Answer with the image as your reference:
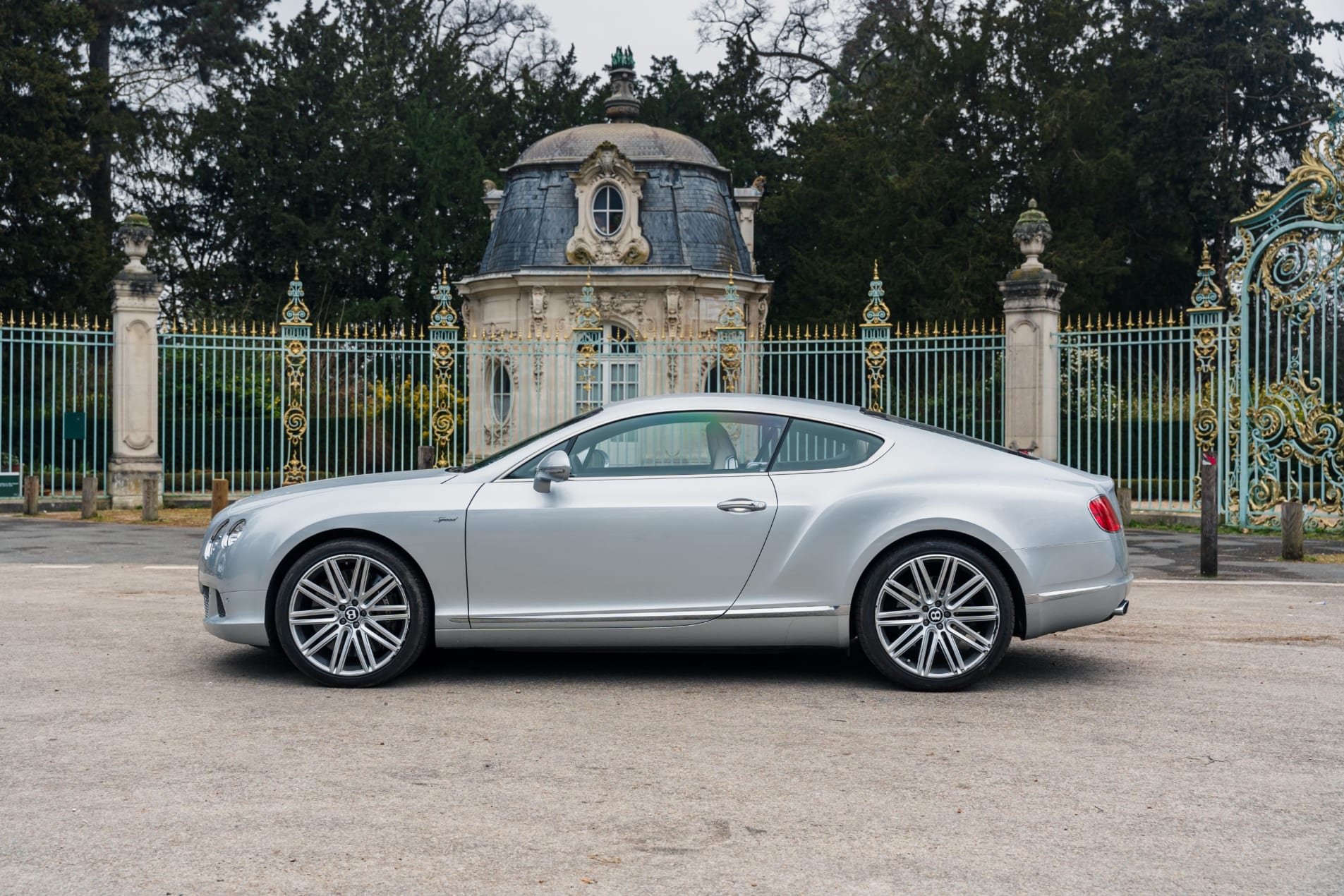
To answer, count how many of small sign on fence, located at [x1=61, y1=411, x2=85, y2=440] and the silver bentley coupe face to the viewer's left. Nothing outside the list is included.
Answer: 1

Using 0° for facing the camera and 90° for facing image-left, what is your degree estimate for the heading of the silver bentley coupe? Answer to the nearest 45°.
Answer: approximately 90°

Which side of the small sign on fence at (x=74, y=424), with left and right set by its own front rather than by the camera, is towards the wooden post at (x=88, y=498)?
front

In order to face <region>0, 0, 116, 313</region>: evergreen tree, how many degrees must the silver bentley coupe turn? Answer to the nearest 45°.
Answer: approximately 45° to its right

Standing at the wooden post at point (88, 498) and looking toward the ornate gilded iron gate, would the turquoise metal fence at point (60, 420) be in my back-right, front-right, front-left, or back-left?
back-left

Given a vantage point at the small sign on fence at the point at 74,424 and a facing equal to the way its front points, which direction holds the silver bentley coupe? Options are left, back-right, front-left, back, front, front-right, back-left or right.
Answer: front

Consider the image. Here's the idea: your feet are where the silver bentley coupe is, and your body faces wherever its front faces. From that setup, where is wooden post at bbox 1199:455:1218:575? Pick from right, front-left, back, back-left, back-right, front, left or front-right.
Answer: back-right

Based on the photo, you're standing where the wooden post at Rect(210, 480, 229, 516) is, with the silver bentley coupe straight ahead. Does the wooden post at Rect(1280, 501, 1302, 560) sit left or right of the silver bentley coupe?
left

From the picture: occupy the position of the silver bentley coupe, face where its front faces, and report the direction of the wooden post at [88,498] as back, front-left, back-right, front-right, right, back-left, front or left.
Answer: front-right

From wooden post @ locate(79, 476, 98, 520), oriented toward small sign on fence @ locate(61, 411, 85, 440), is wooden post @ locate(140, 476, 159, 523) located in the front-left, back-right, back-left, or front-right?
back-right

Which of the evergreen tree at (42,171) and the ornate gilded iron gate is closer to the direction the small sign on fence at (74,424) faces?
the ornate gilded iron gate

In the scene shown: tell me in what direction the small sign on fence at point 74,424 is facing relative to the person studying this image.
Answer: facing the viewer

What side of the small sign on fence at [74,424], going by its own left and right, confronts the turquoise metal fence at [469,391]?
left

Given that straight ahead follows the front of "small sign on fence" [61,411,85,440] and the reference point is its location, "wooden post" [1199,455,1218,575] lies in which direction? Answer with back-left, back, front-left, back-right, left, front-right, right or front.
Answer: front-left
